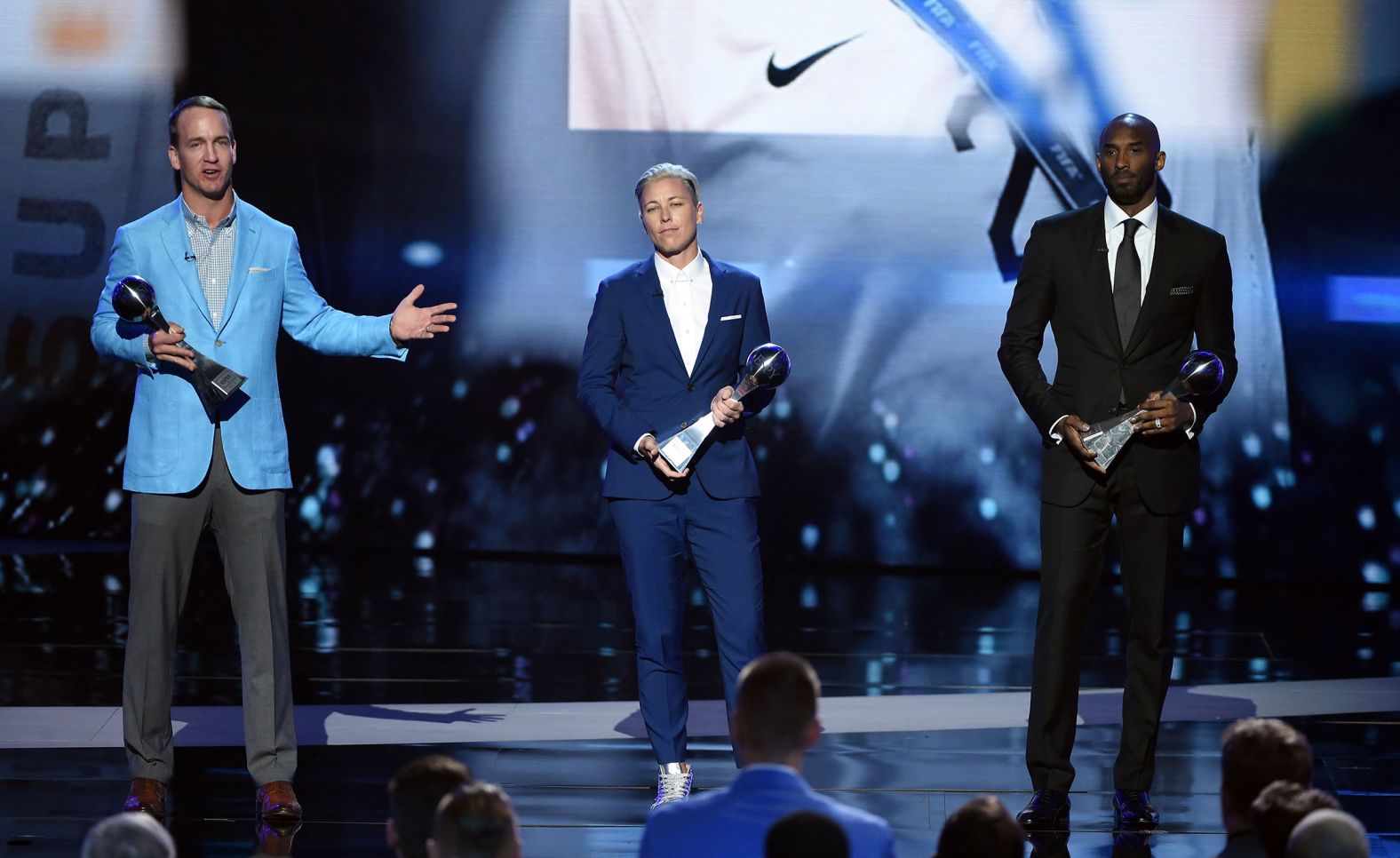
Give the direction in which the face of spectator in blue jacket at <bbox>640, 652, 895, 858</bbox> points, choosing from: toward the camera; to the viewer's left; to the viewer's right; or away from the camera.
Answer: away from the camera

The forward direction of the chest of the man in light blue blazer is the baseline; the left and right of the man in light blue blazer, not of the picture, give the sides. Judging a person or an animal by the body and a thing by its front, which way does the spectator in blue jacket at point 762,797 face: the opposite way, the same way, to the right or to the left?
the opposite way

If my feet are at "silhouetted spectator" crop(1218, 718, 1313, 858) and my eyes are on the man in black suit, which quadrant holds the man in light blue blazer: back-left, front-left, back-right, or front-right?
front-left

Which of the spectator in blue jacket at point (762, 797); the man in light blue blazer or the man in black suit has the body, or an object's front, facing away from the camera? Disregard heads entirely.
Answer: the spectator in blue jacket

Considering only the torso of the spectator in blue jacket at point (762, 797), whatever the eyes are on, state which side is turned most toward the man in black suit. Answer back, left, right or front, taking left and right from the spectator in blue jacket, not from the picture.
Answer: front

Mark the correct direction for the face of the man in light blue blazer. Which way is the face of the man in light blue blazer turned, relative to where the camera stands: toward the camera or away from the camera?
toward the camera

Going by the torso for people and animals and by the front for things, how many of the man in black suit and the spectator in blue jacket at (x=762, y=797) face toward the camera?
1

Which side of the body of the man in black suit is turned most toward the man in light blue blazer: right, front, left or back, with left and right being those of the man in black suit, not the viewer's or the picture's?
right

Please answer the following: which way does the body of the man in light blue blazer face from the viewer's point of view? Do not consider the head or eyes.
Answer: toward the camera

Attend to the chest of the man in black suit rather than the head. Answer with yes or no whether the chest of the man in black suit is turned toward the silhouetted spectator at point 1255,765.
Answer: yes

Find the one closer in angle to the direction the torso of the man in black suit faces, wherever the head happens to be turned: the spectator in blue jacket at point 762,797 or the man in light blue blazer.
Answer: the spectator in blue jacket

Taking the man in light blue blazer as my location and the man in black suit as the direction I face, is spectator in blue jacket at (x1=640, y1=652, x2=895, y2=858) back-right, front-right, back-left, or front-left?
front-right

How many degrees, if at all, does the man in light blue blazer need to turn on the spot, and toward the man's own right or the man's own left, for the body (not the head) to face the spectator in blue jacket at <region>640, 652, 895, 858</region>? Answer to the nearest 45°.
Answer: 0° — they already face them

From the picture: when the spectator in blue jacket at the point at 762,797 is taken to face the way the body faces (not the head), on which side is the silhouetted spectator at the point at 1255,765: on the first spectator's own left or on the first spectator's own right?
on the first spectator's own right

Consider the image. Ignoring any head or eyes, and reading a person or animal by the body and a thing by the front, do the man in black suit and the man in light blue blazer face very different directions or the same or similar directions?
same or similar directions

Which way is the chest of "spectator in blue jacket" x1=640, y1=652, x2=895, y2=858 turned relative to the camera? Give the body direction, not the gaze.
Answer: away from the camera

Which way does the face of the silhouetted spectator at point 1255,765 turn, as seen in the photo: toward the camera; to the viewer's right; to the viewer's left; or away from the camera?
away from the camera

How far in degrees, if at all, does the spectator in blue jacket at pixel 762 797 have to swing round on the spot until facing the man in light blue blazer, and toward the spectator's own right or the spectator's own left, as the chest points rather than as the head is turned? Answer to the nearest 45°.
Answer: approximately 45° to the spectator's own left

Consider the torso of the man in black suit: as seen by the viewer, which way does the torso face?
toward the camera
